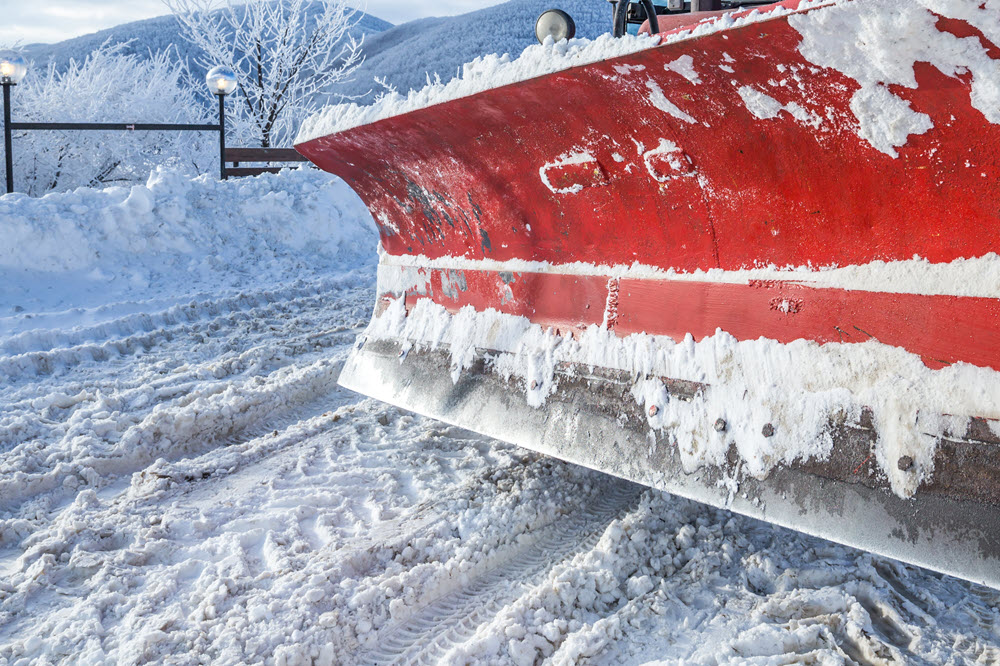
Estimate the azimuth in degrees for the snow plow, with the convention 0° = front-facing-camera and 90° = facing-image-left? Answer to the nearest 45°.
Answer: approximately 45°
